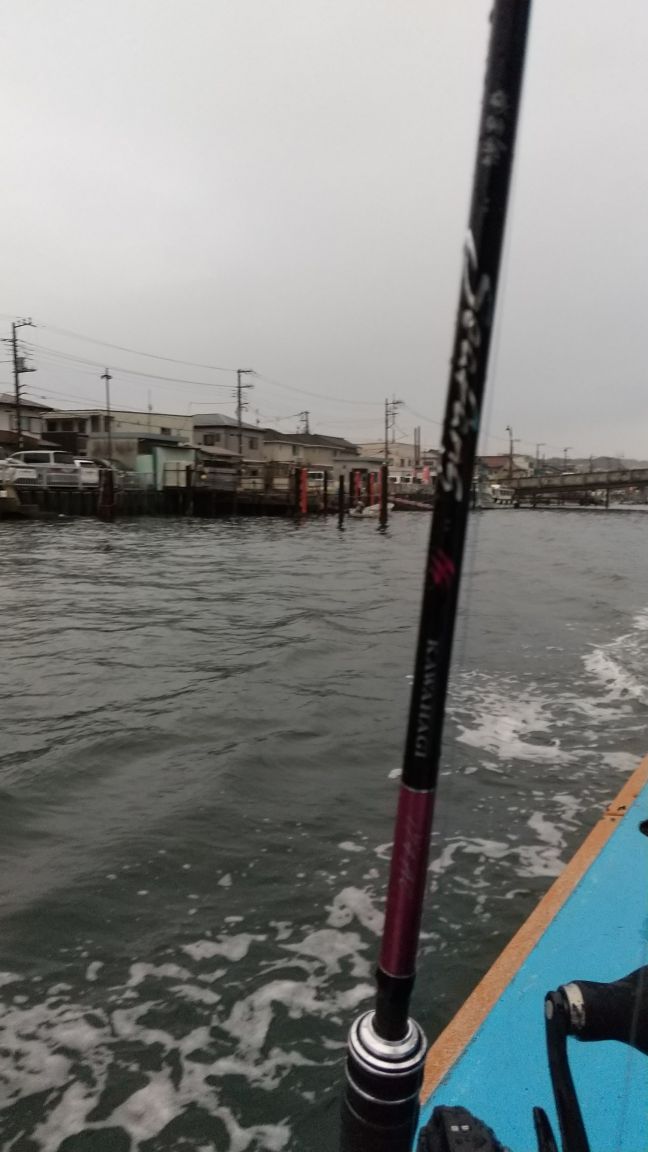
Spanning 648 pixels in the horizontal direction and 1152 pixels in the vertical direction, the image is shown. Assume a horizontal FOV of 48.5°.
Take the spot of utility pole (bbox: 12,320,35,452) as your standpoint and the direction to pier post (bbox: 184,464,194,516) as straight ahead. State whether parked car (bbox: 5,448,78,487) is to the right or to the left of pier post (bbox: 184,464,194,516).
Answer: right

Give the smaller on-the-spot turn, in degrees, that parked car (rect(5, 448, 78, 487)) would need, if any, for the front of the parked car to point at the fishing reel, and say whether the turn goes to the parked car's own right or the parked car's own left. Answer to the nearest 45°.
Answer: approximately 90° to the parked car's own left

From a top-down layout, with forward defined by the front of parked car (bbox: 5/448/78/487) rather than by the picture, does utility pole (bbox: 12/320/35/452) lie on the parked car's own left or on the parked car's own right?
on the parked car's own right

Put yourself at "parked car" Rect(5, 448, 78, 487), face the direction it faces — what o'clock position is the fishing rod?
The fishing rod is roughly at 9 o'clock from the parked car.

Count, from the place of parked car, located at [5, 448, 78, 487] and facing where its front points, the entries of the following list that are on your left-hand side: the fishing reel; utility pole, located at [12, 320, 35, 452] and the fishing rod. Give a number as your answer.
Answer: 2

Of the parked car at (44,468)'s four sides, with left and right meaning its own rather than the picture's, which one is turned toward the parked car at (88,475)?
back

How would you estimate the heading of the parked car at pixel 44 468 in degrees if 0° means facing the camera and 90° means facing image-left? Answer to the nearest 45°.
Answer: approximately 90°

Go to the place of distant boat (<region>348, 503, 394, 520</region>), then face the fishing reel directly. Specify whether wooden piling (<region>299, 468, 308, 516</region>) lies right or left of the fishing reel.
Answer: right

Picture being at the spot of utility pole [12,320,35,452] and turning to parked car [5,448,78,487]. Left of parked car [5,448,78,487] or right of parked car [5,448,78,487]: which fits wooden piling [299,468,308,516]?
left

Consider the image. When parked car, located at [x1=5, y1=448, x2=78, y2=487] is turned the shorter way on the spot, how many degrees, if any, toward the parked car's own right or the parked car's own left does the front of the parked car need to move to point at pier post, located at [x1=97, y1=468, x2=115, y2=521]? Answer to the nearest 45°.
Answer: approximately 135° to the parked car's own left
